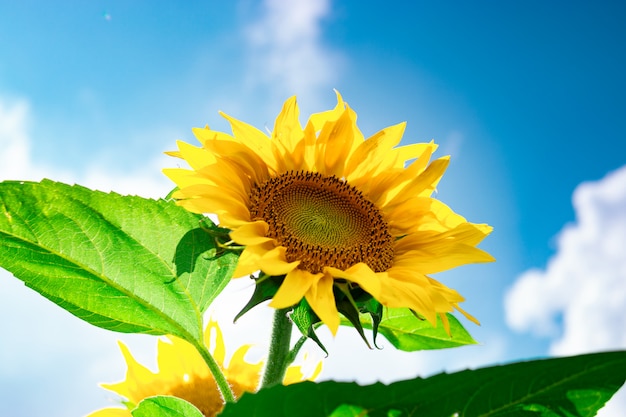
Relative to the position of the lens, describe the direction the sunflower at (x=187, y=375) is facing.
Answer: facing the viewer

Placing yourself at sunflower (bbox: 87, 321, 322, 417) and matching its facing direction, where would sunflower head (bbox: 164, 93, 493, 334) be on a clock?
The sunflower head is roughly at 11 o'clock from the sunflower.
